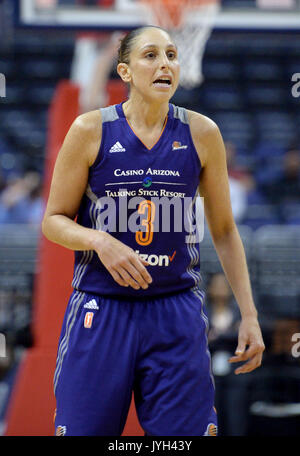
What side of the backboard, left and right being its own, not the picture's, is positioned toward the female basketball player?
front

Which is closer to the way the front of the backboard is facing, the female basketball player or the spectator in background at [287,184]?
the female basketball player

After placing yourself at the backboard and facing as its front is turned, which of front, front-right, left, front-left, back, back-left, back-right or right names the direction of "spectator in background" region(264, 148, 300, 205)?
back-left

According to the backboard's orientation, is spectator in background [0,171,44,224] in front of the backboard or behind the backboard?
behind

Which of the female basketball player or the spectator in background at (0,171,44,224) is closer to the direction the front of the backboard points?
the female basketball player

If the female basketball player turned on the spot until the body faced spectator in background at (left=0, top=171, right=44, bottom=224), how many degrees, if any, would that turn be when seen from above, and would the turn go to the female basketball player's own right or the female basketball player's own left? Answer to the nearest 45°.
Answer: approximately 180°

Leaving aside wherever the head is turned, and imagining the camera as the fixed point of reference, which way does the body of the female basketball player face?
toward the camera

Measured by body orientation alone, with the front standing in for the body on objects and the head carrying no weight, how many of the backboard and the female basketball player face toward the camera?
2

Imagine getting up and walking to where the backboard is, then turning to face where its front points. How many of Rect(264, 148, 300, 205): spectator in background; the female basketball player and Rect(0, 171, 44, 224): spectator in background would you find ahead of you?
1

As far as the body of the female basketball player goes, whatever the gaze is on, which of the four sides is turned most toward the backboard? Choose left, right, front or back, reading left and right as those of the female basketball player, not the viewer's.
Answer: back

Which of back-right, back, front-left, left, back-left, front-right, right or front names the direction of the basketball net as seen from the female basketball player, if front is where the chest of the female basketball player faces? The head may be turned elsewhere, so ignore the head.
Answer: back
